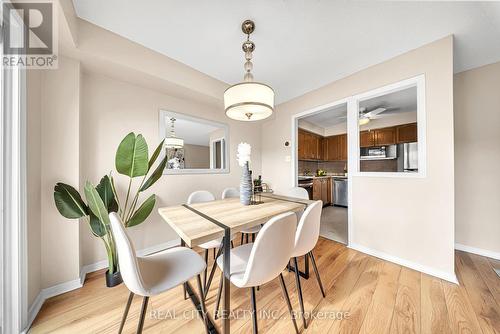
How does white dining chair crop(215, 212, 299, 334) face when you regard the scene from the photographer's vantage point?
facing away from the viewer and to the left of the viewer

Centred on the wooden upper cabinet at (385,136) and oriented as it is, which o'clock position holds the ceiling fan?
The ceiling fan is roughly at 11 o'clock from the wooden upper cabinet.

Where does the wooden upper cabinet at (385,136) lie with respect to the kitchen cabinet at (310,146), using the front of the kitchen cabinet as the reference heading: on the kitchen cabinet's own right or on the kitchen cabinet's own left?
on the kitchen cabinet's own left

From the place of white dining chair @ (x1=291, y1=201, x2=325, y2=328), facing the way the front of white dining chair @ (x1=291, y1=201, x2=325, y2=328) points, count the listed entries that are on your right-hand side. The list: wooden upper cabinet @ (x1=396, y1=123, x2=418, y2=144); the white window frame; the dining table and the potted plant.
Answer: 2
